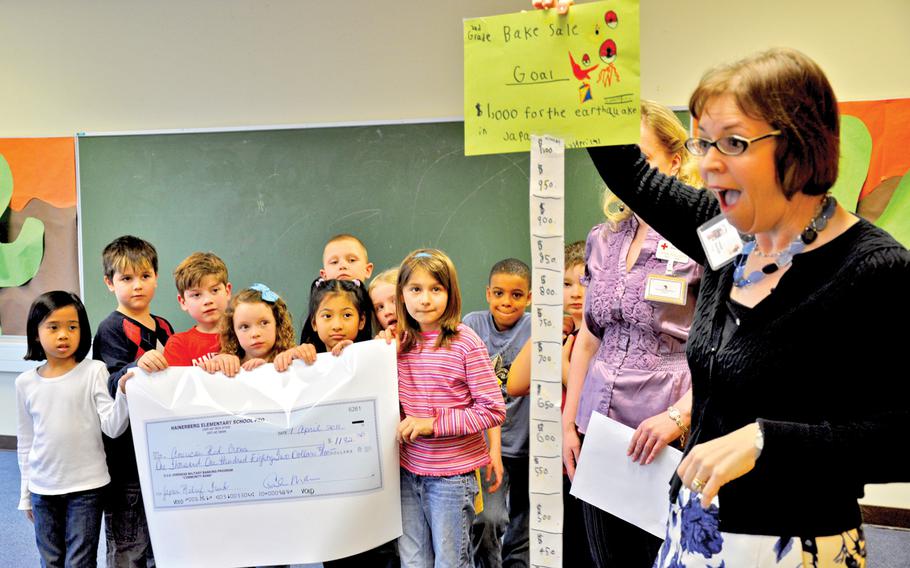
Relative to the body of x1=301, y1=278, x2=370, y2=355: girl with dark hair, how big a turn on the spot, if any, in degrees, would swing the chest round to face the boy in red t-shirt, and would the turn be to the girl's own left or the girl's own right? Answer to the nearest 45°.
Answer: approximately 135° to the girl's own right

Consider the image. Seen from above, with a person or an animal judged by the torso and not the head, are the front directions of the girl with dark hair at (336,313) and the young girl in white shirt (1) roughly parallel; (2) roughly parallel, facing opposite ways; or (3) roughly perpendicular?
roughly parallel

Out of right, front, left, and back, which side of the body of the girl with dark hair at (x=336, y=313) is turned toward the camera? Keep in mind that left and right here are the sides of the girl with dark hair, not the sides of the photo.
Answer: front

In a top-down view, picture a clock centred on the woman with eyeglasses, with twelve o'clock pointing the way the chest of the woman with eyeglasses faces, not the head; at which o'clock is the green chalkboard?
The green chalkboard is roughly at 3 o'clock from the woman with eyeglasses.

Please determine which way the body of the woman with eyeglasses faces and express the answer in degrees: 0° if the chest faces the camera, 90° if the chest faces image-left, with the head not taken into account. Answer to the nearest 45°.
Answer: approximately 45°

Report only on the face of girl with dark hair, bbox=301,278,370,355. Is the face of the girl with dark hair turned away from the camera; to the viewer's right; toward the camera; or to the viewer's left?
toward the camera

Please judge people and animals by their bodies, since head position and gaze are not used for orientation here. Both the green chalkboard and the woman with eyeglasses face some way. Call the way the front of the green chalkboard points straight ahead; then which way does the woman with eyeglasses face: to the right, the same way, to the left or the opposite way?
to the right

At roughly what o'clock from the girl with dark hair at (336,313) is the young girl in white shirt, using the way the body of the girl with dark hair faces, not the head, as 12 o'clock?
The young girl in white shirt is roughly at 3 o'clock from the girl with dark hair.

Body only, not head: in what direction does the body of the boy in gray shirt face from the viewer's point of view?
toward the camera

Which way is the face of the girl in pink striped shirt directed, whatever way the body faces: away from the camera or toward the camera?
toward the camera

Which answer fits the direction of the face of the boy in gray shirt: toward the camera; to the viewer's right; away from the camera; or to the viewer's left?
toward the camera

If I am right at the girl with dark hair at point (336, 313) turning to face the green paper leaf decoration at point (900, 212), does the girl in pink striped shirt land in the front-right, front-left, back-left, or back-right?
front-right

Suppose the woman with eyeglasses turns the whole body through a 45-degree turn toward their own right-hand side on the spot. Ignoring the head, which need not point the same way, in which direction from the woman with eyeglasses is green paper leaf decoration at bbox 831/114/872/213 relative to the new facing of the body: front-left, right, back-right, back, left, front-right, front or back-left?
right

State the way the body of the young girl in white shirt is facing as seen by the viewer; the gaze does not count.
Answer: toward the camera

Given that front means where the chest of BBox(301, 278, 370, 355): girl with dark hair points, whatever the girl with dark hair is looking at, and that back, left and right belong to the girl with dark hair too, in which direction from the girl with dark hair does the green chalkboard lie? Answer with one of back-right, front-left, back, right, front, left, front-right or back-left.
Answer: back

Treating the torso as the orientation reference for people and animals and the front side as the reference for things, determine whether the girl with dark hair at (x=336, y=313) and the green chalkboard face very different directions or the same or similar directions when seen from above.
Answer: same or similar directions
